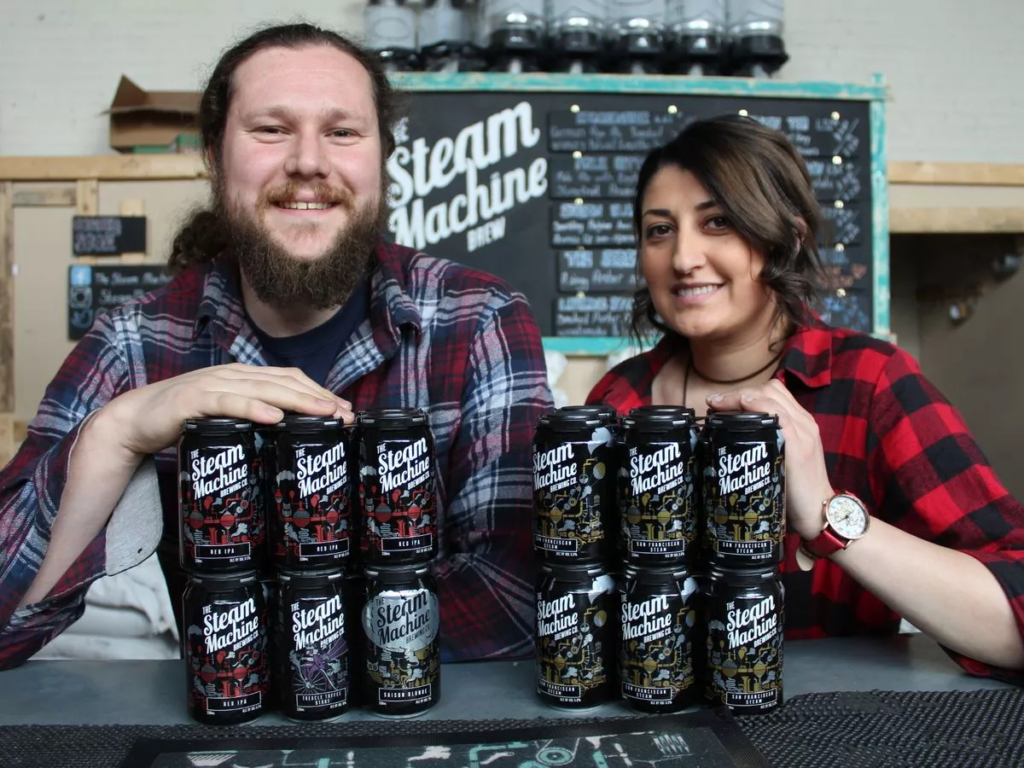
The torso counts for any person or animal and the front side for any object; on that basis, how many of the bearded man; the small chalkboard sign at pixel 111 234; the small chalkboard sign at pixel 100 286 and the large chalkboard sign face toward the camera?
4

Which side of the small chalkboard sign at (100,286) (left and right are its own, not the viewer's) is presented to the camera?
front

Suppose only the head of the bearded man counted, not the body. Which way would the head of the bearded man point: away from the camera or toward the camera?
toward the camera

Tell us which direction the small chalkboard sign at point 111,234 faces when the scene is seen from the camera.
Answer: facing the viewer

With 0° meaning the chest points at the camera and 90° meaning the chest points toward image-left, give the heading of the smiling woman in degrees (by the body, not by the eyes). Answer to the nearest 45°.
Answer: approximately 45°

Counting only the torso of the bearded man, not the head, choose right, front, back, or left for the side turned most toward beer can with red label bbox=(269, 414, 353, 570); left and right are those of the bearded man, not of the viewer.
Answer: front

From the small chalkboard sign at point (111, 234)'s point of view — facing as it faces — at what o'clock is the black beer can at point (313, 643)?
The black beer can is roughly at 12 o'clock from the small chalkboard sign.

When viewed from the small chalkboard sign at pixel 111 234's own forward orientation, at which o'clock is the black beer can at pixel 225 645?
The black beer can is roughly at 12 o'clock from the small chalkboard sign.

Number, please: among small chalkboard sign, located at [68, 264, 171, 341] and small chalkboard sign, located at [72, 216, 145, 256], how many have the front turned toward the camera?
2

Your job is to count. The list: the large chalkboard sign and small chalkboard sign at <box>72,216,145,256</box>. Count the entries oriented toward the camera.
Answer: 2

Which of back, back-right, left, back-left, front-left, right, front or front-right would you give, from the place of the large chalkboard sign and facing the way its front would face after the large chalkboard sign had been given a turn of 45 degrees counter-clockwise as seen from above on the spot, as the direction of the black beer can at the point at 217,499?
front-right

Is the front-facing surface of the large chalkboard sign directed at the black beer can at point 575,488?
yes

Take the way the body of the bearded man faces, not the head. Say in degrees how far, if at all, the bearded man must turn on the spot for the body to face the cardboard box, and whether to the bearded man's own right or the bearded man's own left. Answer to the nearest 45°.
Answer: approximately 180°

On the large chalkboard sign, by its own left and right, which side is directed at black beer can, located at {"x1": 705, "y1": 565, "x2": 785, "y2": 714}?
front

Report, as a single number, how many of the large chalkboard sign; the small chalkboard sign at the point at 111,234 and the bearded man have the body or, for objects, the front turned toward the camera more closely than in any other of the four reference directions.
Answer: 3

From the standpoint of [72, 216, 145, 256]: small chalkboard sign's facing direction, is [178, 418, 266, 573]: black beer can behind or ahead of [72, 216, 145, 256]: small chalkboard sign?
ahead

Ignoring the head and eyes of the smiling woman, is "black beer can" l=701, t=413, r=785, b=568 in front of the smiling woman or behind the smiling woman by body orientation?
in front

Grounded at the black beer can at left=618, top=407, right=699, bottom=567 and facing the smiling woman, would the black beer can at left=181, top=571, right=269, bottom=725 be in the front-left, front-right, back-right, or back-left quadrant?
back-left

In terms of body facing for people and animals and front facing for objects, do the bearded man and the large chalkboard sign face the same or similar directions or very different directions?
same or similar directions
